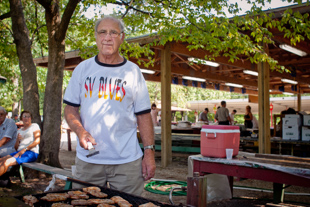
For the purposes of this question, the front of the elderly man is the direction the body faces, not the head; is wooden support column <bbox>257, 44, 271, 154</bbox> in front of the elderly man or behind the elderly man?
behind

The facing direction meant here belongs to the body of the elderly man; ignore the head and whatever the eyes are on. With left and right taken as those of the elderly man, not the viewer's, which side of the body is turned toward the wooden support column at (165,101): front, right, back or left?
back

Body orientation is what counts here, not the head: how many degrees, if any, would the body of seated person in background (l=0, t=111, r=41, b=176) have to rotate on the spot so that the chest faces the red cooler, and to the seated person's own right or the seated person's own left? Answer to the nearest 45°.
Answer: approximately 90° to the seated person's own left

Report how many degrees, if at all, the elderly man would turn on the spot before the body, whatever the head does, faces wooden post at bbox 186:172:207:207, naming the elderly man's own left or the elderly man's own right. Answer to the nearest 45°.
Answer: approximately 45° to the elderly man's own left

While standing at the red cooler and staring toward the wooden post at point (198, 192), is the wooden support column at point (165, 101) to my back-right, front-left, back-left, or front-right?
back-right
